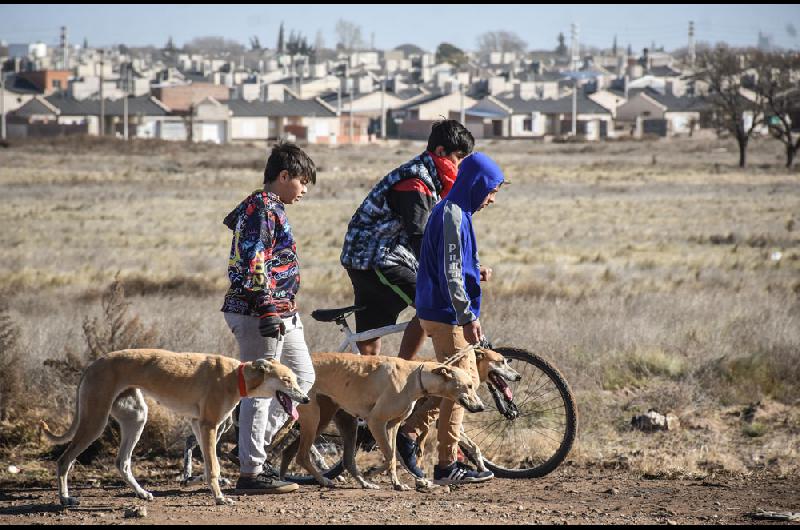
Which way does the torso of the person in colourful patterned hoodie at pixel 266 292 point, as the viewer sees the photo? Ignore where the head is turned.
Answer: to the viewer's right

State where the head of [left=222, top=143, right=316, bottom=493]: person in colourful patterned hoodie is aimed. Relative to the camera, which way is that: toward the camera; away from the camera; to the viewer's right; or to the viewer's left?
to the viewer's right

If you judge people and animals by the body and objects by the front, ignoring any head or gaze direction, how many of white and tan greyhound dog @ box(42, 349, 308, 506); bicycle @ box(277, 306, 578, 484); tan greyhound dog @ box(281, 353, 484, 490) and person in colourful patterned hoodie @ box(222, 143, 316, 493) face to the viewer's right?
4

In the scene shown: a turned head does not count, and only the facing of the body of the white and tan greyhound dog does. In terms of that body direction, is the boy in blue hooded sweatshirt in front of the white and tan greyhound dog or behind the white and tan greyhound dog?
in front

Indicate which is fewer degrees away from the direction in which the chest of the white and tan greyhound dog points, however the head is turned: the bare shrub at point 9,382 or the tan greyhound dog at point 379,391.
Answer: the tan greyhound dog

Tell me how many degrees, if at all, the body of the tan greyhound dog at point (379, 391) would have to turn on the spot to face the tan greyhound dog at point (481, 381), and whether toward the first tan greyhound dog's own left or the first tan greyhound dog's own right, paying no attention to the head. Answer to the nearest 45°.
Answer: approximately 45° to the first tan greyhound dog's own left

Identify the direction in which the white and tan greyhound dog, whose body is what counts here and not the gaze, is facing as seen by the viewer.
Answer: to the viewer's right

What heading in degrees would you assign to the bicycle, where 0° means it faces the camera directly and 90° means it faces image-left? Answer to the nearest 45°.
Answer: approximately 270°

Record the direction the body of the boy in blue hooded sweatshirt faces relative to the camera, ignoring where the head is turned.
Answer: to the viewer's right

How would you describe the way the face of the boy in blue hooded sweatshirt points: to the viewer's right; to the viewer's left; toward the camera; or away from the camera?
to the viewer's right

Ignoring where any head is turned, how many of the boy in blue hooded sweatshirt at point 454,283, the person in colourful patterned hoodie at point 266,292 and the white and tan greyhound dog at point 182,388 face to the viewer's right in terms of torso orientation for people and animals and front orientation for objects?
3

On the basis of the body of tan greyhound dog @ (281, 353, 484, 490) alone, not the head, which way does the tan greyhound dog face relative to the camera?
to the viewer's right

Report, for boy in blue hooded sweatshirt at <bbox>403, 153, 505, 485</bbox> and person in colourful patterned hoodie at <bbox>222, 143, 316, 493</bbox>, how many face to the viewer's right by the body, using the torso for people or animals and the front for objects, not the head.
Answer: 2
